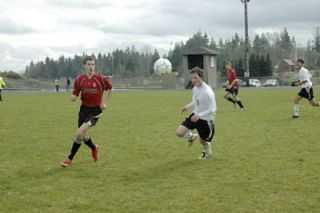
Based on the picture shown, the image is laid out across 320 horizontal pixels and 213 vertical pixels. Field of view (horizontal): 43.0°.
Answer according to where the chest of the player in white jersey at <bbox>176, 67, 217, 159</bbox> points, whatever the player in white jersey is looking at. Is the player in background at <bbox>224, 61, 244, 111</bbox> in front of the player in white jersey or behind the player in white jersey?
behind

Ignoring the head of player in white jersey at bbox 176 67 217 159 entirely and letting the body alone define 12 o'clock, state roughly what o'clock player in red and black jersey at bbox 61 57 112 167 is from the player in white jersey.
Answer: The player in red and black jersey is roughly at 1 o'clock from the player in white jersey.

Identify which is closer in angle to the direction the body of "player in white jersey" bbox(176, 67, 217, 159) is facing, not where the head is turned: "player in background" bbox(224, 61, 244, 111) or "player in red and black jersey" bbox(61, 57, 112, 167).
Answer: the player in red and black jersey

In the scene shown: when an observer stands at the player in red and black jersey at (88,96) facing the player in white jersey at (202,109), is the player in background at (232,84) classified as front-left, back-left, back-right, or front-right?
front-left

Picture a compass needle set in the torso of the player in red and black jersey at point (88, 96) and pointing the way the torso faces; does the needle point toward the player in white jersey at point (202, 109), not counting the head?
no

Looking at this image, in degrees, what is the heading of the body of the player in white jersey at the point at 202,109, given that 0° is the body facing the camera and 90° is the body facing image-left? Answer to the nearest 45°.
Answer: approximately 45°

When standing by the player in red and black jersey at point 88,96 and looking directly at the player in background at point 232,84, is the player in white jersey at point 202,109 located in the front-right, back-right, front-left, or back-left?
front-right

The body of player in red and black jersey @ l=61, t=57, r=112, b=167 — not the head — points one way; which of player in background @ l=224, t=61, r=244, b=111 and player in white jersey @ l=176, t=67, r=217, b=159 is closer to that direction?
the player in white jersey

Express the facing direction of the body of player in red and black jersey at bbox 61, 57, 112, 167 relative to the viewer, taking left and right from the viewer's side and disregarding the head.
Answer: facing the viewer

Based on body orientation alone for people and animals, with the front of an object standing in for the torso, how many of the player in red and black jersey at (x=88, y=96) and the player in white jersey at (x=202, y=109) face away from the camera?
0
